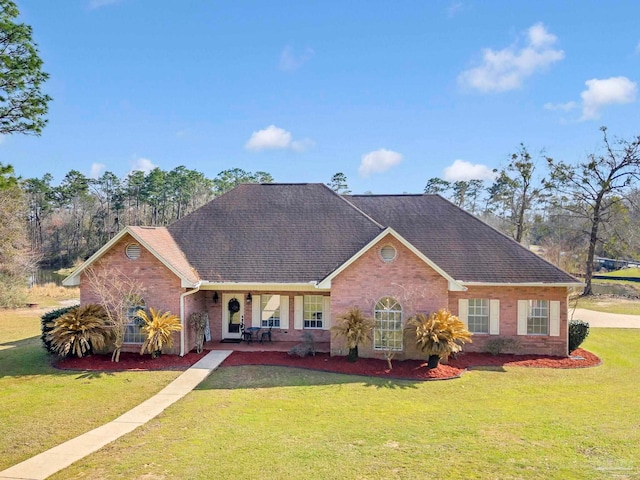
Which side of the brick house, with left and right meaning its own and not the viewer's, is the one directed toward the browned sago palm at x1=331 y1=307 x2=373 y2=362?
front

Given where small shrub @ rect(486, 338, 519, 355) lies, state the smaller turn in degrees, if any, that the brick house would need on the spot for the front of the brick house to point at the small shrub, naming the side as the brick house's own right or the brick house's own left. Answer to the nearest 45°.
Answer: approximately 90° to the brick house's own left

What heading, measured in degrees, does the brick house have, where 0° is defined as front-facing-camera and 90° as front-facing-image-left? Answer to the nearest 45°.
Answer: approximately 0°

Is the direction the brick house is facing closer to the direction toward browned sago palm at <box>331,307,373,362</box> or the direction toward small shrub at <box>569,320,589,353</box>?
the browned sago palm

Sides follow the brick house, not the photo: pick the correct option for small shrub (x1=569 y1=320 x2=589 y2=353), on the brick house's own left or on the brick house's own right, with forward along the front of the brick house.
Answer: on the brick house's own left

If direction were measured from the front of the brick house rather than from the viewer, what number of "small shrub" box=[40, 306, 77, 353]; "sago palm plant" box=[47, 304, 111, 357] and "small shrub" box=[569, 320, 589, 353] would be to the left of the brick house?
1
